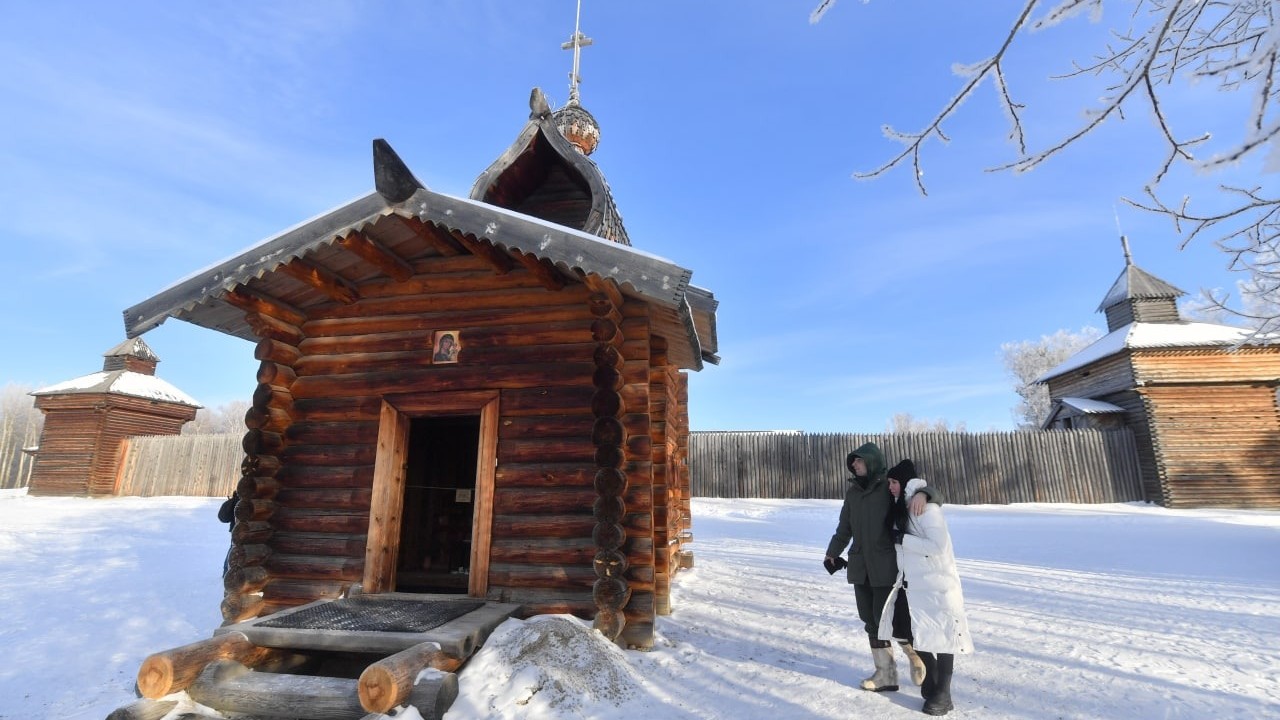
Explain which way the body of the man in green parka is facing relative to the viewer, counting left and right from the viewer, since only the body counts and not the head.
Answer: facing the viewer and to the left of the viewer

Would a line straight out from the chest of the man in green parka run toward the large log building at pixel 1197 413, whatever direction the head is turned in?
no

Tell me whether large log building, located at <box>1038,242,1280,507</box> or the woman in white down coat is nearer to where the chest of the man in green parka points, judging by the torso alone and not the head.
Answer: the woman in white down coat

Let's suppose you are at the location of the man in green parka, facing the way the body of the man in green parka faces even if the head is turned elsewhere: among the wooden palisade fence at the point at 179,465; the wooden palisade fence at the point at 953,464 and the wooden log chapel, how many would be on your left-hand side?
0

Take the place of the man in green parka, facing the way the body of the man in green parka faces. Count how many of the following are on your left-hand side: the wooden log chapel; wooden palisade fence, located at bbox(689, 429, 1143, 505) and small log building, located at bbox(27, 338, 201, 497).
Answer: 0

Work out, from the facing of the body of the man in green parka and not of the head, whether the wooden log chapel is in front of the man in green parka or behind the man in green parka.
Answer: in front

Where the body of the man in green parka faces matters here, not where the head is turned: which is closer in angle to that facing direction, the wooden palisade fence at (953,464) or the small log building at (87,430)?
the small log building

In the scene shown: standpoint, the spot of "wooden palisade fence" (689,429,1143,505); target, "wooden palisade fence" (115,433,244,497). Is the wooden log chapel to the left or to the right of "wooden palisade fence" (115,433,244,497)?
left

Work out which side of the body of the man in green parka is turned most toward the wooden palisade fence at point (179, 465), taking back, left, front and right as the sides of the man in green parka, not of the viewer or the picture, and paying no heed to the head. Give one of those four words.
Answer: right

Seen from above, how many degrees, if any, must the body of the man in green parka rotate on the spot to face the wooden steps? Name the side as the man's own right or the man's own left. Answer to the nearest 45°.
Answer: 0° — they already face it

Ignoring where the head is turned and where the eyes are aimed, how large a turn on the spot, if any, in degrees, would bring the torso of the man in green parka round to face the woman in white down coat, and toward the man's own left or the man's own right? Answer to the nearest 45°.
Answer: approximately 90° to the man's own left

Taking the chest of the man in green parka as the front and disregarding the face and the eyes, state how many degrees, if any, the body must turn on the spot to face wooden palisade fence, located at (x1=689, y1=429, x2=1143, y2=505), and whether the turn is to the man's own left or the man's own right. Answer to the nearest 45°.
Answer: approximately 135° to the man's own right

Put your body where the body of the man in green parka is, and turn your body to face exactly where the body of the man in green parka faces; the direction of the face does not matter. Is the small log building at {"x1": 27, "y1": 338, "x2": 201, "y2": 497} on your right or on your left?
on your right
